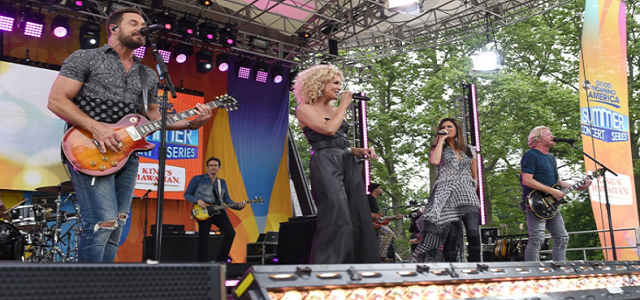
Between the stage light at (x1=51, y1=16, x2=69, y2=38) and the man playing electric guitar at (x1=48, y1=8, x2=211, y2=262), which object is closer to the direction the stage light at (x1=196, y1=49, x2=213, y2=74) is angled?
the man playing electric guitar

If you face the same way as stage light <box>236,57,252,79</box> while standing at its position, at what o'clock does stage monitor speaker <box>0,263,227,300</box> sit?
The stage monitor speaker is roughly at 12 o'clock from the stage light.

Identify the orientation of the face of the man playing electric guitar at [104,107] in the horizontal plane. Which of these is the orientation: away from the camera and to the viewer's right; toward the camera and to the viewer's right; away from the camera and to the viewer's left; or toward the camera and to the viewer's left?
toward the camera and to the viewer's right

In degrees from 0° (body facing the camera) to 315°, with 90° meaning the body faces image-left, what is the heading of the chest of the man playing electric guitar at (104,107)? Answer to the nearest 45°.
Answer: approximately 315°

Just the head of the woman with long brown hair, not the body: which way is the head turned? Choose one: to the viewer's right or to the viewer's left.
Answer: to the viewer's left

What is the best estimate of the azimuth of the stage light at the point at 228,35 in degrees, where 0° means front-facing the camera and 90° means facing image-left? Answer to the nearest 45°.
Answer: approximately 0°

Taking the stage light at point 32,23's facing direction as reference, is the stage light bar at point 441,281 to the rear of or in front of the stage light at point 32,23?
in front

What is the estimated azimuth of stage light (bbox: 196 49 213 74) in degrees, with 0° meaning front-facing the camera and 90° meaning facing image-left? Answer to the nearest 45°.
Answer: approximately 0°

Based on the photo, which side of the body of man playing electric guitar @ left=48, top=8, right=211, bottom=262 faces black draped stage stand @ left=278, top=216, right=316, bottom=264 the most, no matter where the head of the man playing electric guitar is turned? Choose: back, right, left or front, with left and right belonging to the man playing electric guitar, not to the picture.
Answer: left
